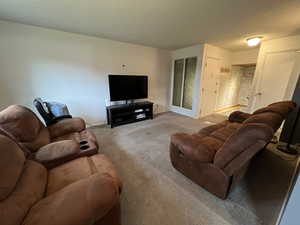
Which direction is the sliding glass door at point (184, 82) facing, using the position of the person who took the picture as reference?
facing the viewer and to the left of the viewer

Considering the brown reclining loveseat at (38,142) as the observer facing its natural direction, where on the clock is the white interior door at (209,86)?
The white interior door is roughly at 12 o'clock from the brown reclining loveseat.

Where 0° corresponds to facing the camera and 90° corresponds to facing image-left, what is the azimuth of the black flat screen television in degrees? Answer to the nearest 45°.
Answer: approximately 315°

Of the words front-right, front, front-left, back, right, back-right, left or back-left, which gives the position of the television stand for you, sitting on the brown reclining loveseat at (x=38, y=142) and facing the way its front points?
front-left

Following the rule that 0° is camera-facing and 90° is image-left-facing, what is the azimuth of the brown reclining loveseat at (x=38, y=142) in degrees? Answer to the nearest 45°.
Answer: approximately 270°

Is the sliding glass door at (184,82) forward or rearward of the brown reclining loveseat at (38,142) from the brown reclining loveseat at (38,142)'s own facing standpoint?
forward

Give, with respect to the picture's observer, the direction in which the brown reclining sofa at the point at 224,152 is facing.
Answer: facing away from the viewer and to the left of the viewer

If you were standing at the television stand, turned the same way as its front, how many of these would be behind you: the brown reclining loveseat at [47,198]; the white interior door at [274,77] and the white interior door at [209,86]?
0

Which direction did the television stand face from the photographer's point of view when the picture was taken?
facing the viewer and to the right of the viewer

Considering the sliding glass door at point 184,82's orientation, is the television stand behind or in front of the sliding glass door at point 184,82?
in front

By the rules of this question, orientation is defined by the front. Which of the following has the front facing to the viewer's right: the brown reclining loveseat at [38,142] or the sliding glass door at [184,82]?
the brown reclining loveseat

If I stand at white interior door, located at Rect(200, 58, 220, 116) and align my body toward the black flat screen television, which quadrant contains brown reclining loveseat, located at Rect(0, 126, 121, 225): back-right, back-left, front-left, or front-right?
front-left

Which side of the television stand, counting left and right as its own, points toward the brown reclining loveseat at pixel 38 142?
right

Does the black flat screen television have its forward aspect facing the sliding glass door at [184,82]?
no

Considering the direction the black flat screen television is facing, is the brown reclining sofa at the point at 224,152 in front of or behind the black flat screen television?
in front

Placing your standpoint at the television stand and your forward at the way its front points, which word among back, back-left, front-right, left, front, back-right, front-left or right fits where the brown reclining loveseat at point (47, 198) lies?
front-right

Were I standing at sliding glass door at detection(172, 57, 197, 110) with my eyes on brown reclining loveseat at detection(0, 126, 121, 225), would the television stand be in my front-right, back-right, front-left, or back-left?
front-right
